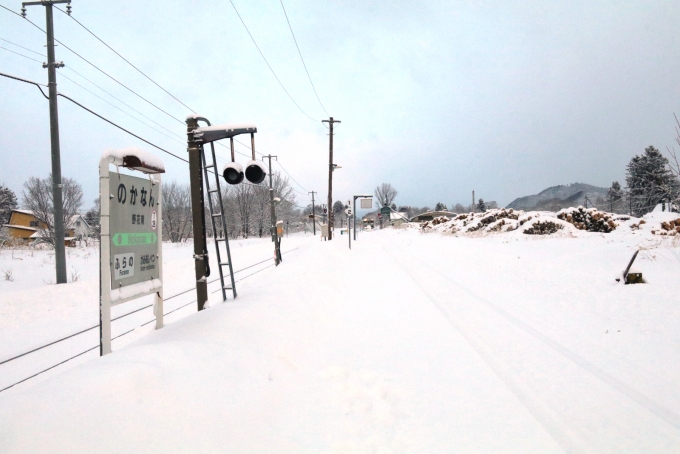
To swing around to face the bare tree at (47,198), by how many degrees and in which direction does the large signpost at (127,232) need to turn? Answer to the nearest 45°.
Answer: approximately 135° to its left

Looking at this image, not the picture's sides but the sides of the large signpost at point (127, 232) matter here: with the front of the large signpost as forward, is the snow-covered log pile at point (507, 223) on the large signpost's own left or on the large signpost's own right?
on the large signpost's own left

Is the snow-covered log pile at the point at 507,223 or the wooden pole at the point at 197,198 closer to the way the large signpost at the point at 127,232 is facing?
the snow-covered log pile

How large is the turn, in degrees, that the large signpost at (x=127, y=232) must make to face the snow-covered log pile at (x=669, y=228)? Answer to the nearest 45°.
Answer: approximately 45° to its left

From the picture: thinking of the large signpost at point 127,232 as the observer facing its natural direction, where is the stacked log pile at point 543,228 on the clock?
The stacked log pile is roughly at 10 o'clock from the large signpost.

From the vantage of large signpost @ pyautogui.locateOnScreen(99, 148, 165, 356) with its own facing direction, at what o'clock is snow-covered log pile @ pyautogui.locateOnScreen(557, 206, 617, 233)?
The snow-covered log pile is roughly at 10 o'clock from the large signpost.

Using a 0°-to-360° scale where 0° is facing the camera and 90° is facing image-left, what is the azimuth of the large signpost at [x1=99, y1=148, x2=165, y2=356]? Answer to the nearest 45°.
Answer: approximately 315°

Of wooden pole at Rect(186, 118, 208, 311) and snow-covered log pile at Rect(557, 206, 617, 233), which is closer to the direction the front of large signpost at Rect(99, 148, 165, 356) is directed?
the snow-covered log pile

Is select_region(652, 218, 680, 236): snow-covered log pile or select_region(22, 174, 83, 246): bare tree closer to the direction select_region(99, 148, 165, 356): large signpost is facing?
the snow-covered log pile

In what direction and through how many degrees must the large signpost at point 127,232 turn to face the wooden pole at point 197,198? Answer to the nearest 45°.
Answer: approximately 90° to its left
